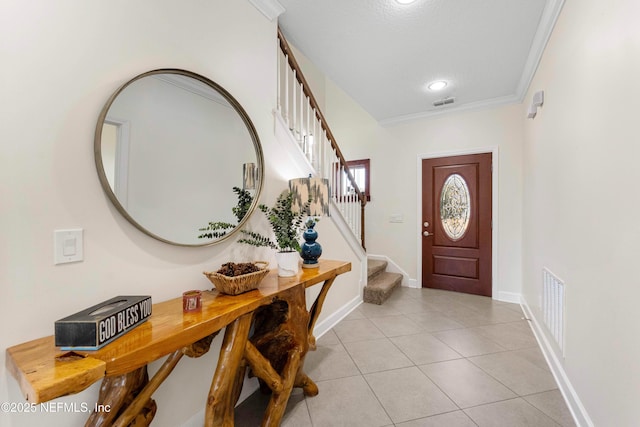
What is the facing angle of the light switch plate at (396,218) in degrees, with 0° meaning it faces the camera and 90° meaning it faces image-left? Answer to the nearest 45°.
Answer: approximately 0°

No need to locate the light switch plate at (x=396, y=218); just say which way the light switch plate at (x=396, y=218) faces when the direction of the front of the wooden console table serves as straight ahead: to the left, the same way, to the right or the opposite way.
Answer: to the right

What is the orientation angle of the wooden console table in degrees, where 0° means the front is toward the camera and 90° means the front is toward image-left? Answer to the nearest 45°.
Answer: approximately 315°

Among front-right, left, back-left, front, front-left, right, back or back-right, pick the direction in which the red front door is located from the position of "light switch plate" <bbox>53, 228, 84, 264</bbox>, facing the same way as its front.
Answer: front-left

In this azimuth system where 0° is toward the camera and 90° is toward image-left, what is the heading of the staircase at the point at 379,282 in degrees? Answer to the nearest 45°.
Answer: approximately 315°

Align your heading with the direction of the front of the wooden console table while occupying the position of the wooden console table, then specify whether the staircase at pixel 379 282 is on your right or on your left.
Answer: on your left

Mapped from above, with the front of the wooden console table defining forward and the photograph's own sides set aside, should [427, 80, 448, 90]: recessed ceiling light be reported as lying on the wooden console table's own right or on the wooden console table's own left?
on the wooden console table's own left

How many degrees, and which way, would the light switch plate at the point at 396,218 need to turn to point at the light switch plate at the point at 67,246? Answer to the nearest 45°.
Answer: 0° — it already faces it

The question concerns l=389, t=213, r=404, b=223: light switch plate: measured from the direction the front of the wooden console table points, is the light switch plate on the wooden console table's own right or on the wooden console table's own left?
on the wooden console table's own left
